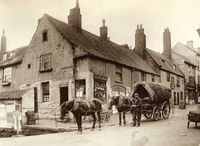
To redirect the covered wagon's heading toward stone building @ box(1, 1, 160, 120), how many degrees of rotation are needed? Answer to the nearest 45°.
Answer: approximately 90° to its right

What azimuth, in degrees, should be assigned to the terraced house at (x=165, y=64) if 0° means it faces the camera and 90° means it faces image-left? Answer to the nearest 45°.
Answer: approximately 315°

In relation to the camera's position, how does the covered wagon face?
facing the viewer and to the left of the viewer

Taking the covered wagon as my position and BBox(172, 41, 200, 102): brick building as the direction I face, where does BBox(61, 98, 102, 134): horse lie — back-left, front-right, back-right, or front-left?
back-left

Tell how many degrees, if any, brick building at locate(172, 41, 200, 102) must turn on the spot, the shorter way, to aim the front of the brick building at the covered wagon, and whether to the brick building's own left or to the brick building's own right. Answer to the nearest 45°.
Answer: approximately 45° to the brick building's own right

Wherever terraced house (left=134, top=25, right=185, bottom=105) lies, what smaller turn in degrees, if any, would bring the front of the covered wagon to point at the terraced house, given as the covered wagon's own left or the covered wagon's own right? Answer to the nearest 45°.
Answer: approximately 135° to the covered wagon's own right

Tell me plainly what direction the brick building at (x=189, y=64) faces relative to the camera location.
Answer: facing the viewer and to the right of the viewer

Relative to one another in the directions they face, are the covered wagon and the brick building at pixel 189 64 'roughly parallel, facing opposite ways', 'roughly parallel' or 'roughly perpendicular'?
roughly perpendicular

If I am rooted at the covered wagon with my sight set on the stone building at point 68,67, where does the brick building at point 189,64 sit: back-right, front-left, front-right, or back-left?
front-right

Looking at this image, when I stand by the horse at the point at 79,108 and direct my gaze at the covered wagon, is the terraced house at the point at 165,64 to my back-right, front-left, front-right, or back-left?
front-left
